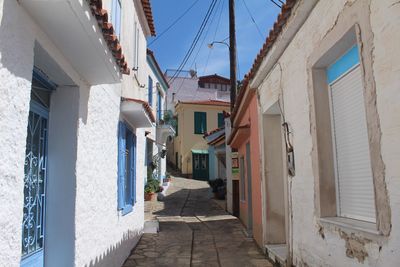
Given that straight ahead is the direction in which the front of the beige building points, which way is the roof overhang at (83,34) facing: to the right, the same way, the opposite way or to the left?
to the left

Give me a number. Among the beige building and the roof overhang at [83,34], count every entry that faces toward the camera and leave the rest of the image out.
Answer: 1

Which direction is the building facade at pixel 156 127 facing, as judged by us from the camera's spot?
facing to the right of the viewer

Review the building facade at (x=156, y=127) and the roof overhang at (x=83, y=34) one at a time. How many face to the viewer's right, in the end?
2

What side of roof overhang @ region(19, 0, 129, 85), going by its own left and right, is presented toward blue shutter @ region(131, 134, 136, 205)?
left

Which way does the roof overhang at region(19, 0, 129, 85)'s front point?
to the viewer's right

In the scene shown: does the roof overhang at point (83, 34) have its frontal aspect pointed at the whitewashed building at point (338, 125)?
yes

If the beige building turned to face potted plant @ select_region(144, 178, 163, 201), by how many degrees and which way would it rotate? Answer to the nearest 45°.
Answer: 0° — it already faces it

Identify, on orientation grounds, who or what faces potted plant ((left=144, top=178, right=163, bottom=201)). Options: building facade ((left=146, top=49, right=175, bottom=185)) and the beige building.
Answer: the beige building

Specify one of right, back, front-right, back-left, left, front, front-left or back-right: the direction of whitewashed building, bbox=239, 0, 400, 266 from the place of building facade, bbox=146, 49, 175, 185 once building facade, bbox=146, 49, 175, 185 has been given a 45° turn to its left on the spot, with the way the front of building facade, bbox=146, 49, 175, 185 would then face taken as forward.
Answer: back-right
